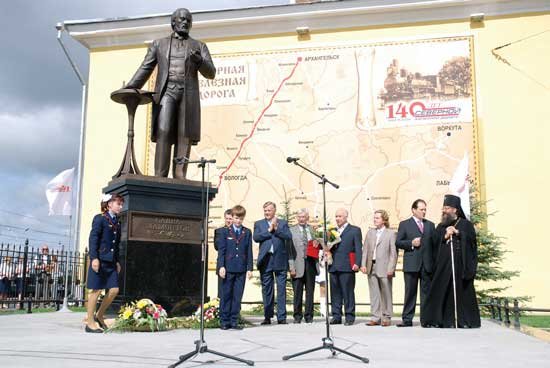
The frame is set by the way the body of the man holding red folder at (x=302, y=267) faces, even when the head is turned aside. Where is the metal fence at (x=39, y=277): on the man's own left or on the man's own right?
on the man's own right

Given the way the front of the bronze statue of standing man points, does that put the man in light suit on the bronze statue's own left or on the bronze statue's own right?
on the bronze statue's own left

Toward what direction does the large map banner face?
toward the camera

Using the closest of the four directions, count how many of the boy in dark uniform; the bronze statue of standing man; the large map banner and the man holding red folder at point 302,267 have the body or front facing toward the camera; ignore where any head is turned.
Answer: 4

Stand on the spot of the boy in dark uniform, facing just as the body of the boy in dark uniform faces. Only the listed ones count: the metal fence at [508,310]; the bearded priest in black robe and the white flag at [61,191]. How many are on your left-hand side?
2

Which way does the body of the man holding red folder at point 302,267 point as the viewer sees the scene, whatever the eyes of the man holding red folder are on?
toward the camera

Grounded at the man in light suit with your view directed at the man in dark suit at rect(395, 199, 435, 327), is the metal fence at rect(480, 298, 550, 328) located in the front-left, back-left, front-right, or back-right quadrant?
front-left

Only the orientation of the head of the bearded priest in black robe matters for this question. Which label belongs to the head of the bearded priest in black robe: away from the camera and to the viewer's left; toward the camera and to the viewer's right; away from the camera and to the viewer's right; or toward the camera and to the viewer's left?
toward the camera and to the viewer's left

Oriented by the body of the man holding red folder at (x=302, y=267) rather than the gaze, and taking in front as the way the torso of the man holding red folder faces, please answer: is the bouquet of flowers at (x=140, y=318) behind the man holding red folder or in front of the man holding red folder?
in front

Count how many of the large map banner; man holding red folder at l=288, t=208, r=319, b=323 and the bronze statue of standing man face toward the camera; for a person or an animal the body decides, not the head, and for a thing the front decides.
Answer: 3

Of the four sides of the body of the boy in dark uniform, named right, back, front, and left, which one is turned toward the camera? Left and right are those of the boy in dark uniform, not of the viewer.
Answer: front

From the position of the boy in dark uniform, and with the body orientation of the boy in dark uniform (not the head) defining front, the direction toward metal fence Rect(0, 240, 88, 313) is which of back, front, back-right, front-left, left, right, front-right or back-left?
back-right

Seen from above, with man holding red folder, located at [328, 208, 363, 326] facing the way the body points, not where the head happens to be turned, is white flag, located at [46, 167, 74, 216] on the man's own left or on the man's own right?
on the man's own right

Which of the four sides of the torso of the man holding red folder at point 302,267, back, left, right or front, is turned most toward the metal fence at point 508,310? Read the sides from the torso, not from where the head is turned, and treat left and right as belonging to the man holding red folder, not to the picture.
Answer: left
